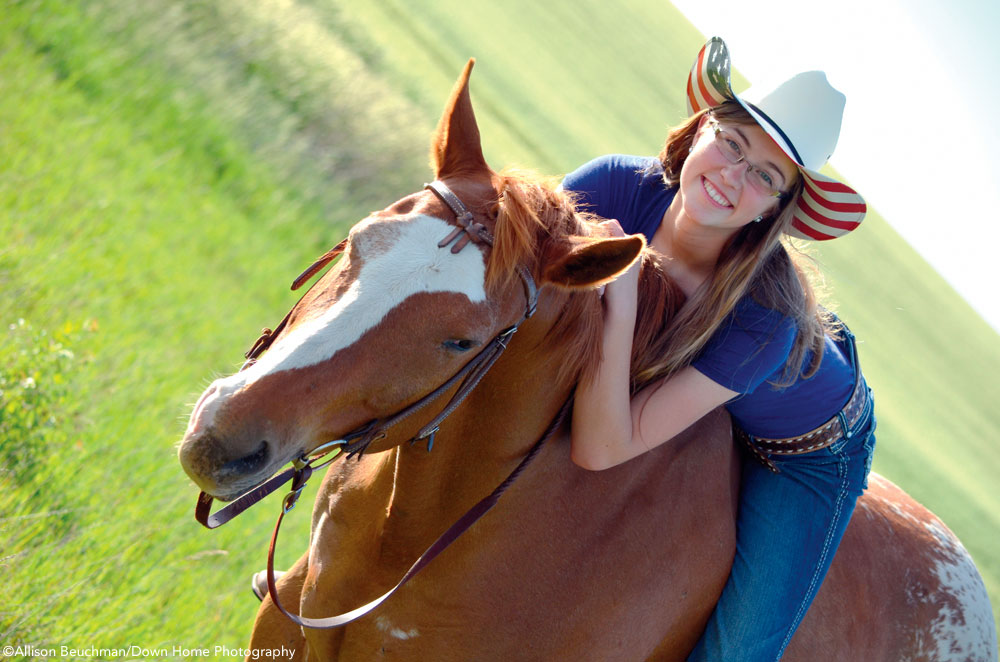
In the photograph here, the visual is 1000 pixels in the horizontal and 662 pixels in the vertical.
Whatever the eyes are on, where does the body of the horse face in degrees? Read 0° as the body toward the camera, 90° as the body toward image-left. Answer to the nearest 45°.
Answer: approximately 45°

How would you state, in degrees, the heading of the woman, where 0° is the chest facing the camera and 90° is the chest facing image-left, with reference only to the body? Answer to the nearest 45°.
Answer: approximately 45°
